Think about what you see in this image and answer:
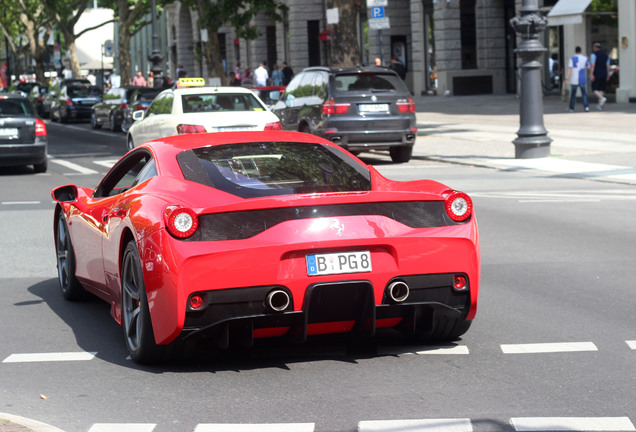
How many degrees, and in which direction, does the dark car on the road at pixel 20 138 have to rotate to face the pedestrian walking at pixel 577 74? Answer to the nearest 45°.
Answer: approximately 45° to its right

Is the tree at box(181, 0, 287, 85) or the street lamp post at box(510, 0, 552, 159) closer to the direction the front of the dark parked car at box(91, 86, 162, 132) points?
the tree

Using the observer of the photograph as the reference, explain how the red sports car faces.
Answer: facing away from the viewer and to the left of the viewer

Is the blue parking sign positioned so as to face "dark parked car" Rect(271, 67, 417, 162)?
yes

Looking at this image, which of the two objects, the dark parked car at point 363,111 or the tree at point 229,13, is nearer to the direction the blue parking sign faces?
the dark parked car

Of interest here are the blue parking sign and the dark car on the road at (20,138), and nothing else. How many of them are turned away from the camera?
1

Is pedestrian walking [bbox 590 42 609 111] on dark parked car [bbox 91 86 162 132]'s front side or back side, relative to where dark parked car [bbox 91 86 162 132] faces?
on the back side

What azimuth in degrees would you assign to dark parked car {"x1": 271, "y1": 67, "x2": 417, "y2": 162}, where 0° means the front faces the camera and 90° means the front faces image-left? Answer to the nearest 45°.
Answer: approximately 135°

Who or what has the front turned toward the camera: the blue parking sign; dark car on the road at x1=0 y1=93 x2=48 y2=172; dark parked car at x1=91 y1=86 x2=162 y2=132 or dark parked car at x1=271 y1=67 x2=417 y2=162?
the blue parking sign

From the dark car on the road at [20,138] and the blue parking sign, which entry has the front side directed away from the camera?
the dark car on the road

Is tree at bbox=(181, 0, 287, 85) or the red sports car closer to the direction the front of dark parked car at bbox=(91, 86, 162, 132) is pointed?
the tree

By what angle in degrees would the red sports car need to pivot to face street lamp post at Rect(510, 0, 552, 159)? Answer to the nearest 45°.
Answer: approximately 45° to its right

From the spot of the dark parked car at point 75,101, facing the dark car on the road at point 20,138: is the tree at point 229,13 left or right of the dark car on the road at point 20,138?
left

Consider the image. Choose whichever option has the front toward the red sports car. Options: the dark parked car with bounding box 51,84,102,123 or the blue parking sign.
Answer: the blue parking sign
